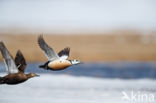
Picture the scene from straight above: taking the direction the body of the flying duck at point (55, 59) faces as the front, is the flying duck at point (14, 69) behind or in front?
behind

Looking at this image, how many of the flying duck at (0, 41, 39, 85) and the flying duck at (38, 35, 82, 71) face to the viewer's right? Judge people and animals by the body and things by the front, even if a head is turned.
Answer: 2

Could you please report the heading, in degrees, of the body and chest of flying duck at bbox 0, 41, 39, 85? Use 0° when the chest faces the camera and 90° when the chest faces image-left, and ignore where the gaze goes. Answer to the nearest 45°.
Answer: approximately 270°

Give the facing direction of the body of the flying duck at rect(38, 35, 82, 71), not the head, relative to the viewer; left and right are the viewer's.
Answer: facing to the right of the viewer

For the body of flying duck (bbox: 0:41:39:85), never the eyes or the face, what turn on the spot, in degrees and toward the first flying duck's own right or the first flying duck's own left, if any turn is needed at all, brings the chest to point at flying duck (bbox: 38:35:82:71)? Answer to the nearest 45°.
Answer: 0° — it already faces it
